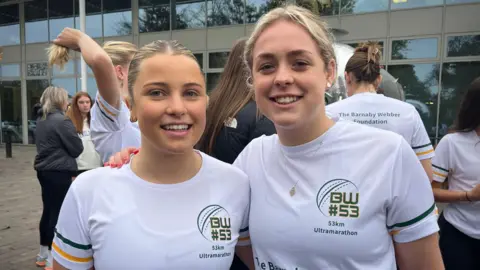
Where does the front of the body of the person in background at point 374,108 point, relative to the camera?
away from the camera

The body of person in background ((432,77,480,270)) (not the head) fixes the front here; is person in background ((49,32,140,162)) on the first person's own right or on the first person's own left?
on the first person's own right

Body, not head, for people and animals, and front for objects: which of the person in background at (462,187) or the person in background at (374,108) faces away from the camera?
the person in background at (374,108)

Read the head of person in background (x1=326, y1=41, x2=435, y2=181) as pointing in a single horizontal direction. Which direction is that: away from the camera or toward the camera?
away from the camera

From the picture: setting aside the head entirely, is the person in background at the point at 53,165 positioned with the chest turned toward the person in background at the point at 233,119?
no
